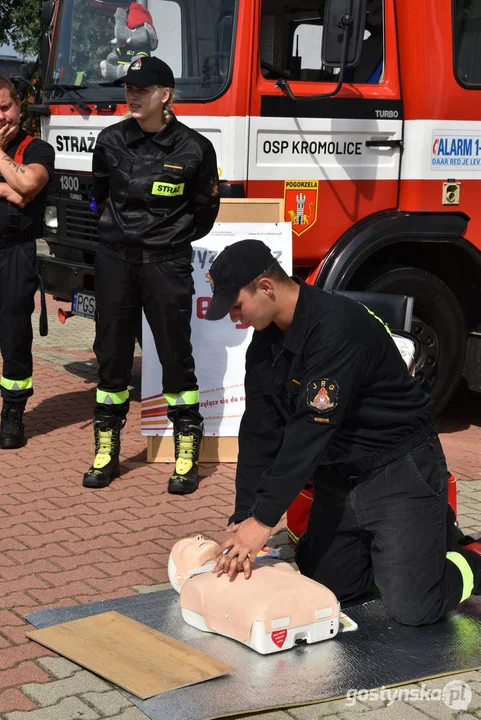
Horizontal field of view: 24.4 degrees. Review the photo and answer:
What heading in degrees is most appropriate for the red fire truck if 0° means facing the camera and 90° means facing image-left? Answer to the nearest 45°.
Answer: approximately 45°

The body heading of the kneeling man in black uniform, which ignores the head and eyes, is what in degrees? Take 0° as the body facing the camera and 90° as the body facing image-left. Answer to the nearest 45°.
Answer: approximately 45°

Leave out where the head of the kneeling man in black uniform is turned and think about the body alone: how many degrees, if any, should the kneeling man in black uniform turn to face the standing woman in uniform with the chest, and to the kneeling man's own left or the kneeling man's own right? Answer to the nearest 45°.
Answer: approximately 90° to the kneeling man's own right
